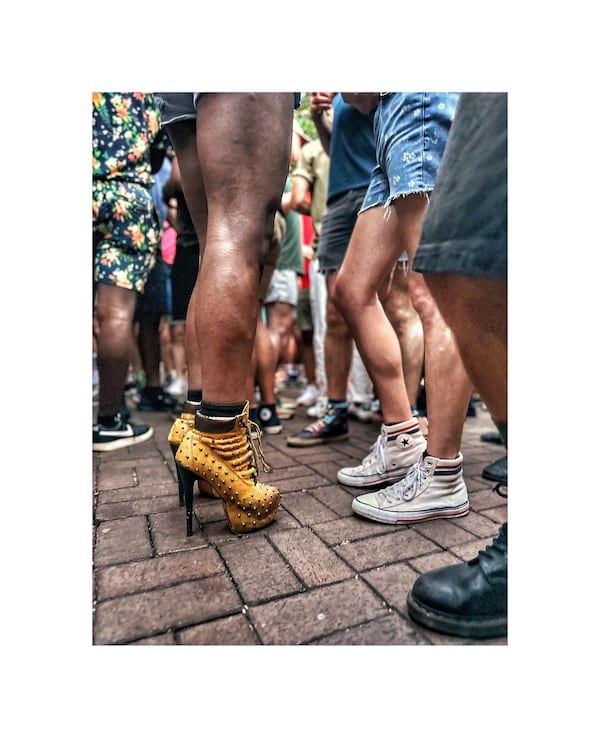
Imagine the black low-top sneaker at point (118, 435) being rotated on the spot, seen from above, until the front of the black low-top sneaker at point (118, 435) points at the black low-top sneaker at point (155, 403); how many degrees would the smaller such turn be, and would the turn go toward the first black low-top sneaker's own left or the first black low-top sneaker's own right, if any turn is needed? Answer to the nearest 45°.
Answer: approximately 90° to the first black low-top sneaker's own left

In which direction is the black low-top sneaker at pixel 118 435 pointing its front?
to the viewer's right
